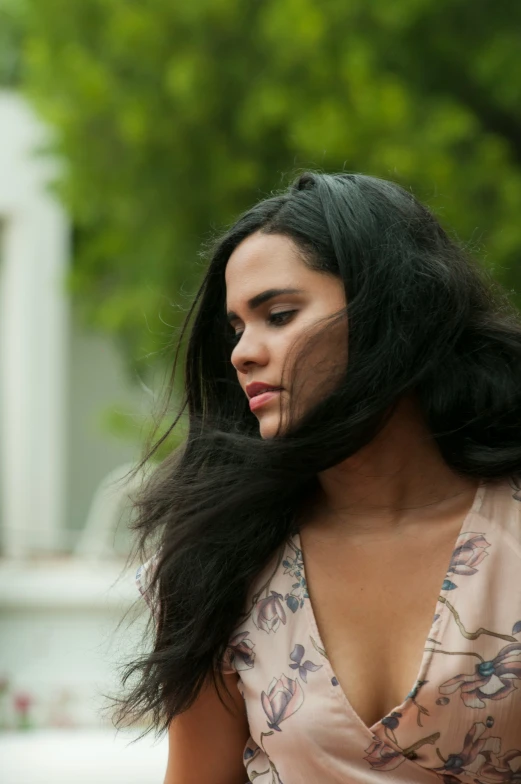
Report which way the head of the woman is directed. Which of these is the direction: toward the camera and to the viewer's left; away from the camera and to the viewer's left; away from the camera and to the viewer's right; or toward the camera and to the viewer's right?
toward the camera and to the viewer's left

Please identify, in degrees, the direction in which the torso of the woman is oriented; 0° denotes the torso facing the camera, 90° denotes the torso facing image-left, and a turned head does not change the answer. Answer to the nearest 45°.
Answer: approximately 0°

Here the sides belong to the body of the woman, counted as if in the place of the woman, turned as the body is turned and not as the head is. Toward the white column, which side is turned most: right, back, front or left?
back

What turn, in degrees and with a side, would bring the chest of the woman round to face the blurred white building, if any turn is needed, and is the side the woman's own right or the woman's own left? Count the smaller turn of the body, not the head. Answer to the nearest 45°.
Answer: approximately 180°
